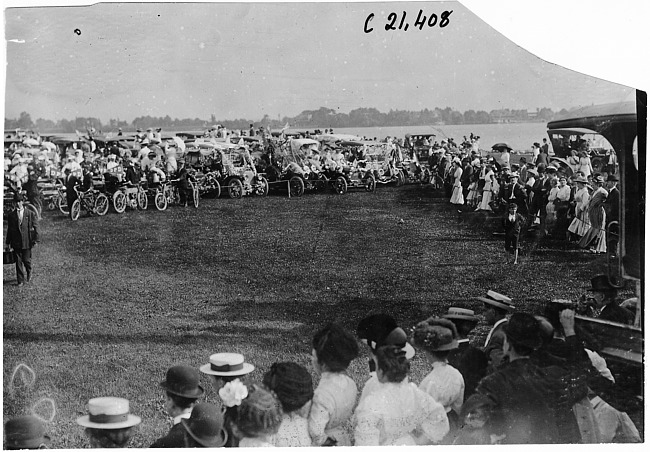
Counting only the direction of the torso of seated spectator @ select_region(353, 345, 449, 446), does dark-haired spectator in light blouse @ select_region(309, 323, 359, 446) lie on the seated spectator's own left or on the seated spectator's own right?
on the seated spectator's own left

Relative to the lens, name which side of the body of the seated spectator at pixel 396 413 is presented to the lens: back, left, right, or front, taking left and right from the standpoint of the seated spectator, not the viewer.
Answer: back

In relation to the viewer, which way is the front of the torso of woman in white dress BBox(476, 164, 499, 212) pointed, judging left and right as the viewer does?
facing the viewer and to the left of the viewer

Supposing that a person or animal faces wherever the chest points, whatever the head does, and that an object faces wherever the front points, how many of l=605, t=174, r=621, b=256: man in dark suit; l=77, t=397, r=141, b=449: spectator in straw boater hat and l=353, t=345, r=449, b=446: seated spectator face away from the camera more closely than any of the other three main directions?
2

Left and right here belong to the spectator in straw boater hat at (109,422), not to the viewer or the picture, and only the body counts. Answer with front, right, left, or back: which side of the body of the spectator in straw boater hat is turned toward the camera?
back

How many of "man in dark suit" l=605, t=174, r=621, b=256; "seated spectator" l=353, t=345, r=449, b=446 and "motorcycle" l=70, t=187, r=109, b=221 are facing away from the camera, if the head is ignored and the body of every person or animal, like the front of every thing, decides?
1

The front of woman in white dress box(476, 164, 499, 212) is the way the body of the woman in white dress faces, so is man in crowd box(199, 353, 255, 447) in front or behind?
in front

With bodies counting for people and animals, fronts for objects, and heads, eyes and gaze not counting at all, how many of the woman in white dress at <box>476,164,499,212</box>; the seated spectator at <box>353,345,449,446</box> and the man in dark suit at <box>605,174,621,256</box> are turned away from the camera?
1

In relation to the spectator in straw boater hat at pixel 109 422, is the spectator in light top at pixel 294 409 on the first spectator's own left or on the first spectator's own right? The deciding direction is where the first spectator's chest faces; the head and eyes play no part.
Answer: on the first spectator's own right

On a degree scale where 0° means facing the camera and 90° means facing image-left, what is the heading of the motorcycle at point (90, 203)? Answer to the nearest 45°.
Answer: approximately 45°

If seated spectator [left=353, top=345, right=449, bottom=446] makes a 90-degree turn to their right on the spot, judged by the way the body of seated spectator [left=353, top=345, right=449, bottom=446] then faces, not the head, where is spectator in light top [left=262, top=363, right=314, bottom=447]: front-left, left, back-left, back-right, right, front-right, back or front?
back

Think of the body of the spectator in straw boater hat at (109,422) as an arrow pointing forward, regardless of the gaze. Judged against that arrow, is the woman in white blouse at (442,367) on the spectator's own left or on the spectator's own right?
on the spectator's own right

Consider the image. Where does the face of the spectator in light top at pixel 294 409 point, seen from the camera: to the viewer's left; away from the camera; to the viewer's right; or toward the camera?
away from the camera

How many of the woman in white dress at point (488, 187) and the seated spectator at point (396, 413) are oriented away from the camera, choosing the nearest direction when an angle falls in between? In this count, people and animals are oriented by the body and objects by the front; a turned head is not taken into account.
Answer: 1

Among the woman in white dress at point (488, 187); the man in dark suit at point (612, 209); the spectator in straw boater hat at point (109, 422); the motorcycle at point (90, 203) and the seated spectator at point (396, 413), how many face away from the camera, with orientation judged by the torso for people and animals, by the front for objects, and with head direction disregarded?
2

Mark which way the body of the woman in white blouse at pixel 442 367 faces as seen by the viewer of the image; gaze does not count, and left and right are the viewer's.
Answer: facing away from the viewer and to the left of the viewer
